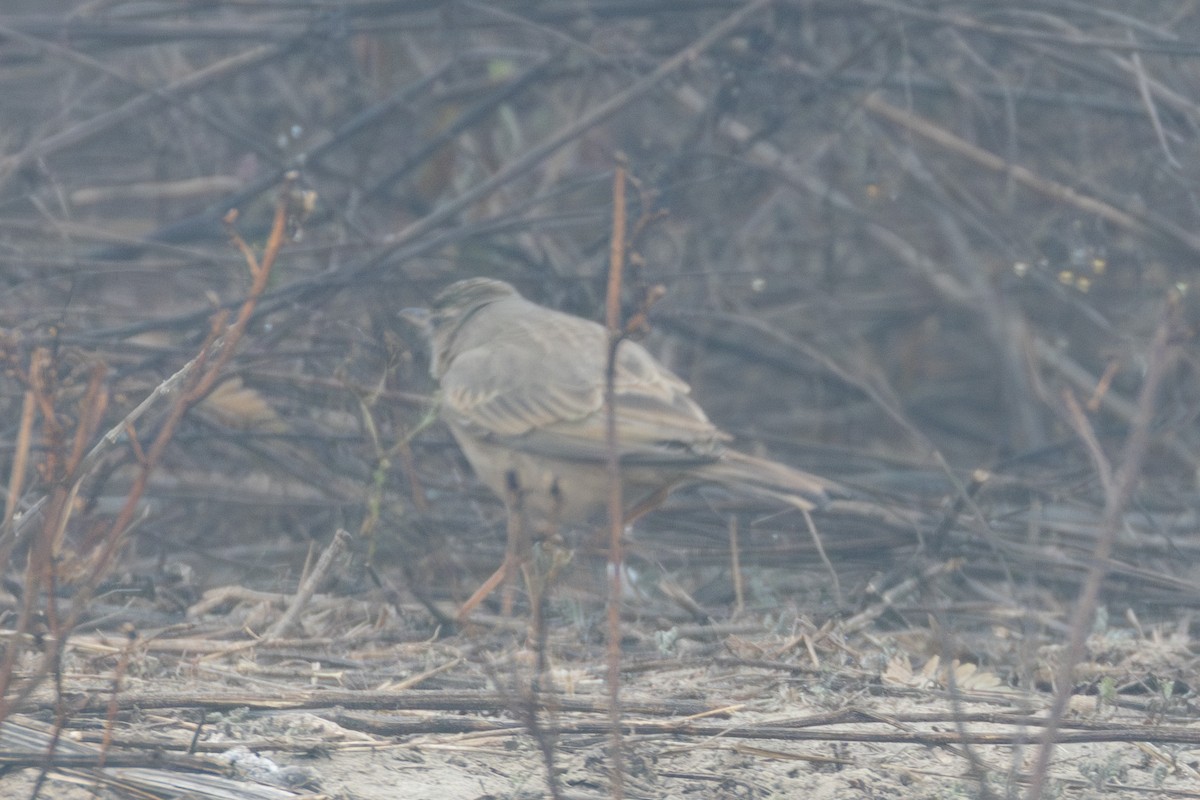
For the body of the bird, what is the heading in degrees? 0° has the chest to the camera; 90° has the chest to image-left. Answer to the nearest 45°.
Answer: approximately 90°
